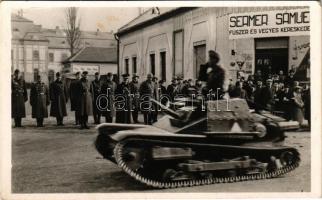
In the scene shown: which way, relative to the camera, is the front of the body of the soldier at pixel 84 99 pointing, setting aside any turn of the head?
toward the camera

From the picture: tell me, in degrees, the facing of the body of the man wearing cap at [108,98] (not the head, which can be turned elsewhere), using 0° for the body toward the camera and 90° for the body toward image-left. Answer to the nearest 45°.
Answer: approximately 0°

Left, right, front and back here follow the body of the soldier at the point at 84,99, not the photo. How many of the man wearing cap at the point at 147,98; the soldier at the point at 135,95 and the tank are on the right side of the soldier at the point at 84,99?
0

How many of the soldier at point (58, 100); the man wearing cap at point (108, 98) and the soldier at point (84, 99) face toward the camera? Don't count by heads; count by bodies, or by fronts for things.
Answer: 3

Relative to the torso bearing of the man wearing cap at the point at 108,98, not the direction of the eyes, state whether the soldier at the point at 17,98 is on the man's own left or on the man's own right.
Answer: on the man's own right

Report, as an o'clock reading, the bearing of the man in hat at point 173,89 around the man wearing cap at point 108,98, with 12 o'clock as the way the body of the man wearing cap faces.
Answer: The man in hat is roughly at 9 o'clock from the man wearing cap.

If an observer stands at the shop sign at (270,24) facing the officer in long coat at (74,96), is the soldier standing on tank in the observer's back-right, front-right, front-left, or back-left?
front-left
